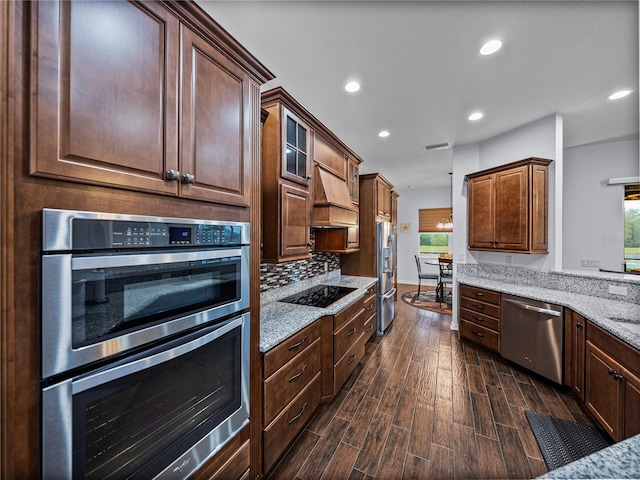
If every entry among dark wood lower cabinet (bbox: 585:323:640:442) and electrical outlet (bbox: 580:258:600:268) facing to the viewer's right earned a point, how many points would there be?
0

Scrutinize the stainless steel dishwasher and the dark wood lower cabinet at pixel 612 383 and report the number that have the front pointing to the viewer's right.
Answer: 0

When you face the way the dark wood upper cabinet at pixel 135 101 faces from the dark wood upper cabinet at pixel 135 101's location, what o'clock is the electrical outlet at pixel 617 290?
The electrical outlet is roughly at 11 o'clock from the dark wood upper cabinet.

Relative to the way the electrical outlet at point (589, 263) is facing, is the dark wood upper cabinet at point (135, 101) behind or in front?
in front

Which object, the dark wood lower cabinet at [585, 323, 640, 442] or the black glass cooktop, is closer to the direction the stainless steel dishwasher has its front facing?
the black glass cooktop

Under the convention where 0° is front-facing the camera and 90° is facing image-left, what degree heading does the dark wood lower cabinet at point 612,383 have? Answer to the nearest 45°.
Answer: approximately 45°

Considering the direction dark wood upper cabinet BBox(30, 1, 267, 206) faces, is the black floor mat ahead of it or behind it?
ahead

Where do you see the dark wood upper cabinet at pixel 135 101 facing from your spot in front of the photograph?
facing the viewer and to the right of the viewer

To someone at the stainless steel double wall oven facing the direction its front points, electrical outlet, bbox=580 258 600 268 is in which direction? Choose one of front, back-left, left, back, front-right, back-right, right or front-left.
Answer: front-left
